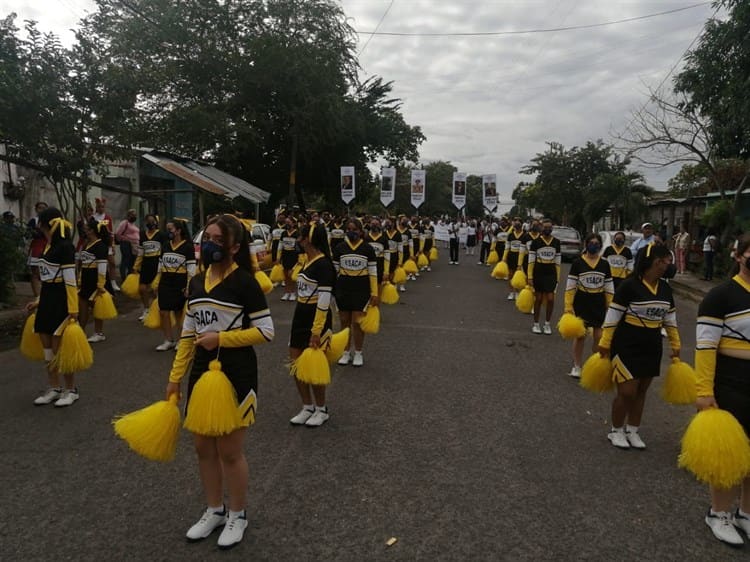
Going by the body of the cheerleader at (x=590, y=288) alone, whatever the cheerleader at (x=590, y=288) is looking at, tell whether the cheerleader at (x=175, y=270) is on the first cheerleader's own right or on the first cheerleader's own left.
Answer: on the first cheerleader's own right

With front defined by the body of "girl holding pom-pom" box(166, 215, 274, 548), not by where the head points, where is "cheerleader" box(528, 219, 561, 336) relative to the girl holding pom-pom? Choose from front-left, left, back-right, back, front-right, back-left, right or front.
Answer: back

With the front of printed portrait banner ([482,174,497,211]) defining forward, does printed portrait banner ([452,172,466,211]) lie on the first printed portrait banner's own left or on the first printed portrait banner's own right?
on the first printed portrait banner's own right

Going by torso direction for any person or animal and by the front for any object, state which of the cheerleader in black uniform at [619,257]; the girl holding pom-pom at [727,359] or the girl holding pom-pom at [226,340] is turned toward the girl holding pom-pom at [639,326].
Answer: the cheerleader in black uniform

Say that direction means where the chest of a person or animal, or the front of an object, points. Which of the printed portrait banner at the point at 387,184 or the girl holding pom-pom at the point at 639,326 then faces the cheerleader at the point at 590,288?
the printed portrait banner

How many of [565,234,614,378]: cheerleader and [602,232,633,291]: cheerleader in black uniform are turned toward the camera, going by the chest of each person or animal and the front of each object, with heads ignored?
2

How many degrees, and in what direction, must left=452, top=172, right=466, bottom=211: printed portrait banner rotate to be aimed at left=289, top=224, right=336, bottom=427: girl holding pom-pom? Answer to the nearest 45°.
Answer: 0° — it already faces them

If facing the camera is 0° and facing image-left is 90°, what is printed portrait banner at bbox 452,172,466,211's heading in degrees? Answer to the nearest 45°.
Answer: approximately 0°

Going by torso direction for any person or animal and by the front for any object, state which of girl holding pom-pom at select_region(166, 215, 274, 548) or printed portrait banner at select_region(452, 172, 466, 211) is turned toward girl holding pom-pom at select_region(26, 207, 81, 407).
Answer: the printed portrait banner

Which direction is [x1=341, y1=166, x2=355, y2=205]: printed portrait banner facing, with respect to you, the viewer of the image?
facing the viewer

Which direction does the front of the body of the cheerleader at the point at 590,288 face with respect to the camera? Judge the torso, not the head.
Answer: toward the camera

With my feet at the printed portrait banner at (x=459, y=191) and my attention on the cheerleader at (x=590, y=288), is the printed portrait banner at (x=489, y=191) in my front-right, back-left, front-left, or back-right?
front-left

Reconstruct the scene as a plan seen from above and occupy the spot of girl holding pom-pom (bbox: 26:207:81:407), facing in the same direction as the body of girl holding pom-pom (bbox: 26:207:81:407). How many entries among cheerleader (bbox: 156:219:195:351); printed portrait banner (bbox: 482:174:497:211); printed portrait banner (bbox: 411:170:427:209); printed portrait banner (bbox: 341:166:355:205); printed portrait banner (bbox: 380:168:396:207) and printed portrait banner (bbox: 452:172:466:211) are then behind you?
6

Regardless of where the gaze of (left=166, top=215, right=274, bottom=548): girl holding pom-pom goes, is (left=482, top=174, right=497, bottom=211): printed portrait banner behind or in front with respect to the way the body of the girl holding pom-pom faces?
behind

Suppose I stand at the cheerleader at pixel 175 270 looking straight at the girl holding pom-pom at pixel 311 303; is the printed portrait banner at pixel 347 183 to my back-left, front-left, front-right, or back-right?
back-left
